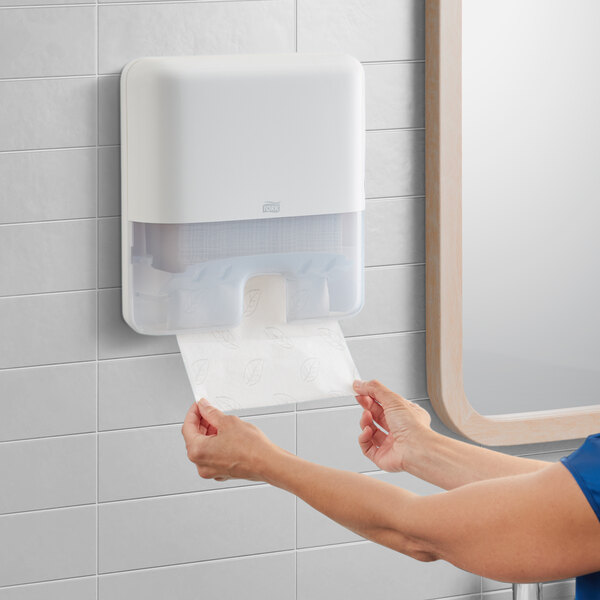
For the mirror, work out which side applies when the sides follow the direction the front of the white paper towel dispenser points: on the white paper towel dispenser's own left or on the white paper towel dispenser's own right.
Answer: on the white paper towel dispenser's own left

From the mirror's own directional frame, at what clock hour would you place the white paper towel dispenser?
The white paper towel dispenser is roughly at 3 o'clock from the mirror.

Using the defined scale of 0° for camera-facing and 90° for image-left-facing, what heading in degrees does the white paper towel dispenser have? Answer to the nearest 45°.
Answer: approximately 315°

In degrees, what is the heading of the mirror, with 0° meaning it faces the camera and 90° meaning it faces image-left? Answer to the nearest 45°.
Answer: approximately 315°
